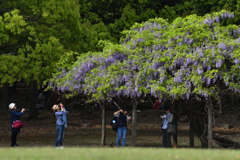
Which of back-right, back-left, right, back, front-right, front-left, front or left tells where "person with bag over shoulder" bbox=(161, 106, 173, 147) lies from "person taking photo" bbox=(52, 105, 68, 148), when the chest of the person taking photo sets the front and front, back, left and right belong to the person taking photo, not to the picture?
front

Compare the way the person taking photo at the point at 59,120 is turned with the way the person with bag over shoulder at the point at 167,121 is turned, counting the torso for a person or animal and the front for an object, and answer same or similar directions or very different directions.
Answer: very different directions

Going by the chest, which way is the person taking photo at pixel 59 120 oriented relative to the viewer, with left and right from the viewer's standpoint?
facing to the right of the viewer

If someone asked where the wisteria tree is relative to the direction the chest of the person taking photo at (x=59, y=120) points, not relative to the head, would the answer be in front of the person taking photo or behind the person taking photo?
in front

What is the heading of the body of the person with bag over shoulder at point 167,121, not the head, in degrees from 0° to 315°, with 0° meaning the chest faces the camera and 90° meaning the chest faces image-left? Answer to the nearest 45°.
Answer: approximately 90°
